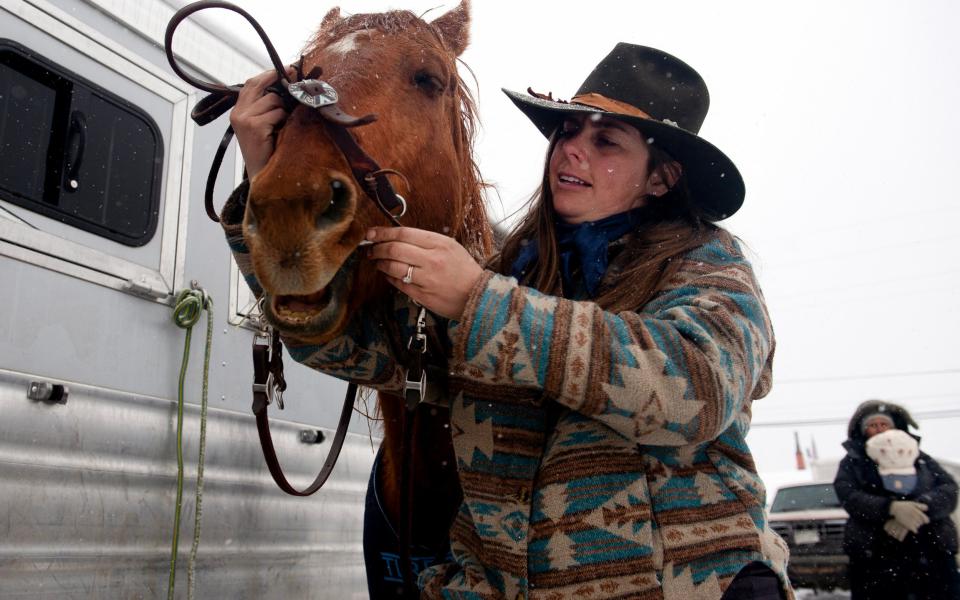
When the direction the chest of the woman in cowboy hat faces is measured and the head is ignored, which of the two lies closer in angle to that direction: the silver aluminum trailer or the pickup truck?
the silver aluminum trailer

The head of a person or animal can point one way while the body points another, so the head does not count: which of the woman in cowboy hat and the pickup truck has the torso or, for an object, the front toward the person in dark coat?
the pickup truck

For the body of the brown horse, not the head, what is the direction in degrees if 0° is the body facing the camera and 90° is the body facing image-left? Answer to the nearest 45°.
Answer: approximately 45°

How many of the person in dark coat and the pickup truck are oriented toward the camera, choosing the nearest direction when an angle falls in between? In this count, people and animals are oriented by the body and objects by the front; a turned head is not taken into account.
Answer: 2

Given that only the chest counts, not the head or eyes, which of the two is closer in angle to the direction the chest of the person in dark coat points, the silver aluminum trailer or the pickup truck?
the silver aluminum trailer

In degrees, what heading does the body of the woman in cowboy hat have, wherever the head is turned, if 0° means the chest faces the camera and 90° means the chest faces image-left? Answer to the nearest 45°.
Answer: approximately 45°

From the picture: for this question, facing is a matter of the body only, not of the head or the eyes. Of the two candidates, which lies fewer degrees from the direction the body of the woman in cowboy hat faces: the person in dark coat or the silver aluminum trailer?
the silver aluminum trailer

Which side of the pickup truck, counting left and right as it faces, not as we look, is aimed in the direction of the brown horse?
front
